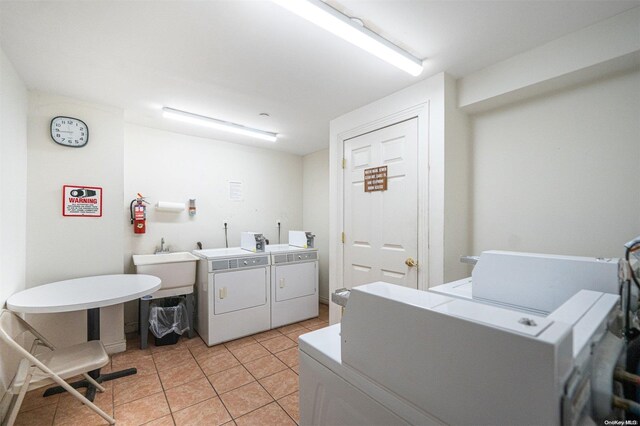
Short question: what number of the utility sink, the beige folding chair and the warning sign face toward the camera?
2

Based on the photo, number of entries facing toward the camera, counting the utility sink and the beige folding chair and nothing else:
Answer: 1

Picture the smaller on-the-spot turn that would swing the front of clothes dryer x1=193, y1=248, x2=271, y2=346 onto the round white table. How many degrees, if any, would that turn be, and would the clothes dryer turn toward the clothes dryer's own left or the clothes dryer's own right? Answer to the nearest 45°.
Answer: approximately 90° to the clothes dryer's own right

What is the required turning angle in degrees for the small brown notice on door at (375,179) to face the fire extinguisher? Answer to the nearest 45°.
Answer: approximately 45° to its right

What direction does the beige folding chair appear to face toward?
to the viewer's right

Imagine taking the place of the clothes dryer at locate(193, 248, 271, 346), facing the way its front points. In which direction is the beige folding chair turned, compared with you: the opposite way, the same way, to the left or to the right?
to the left
